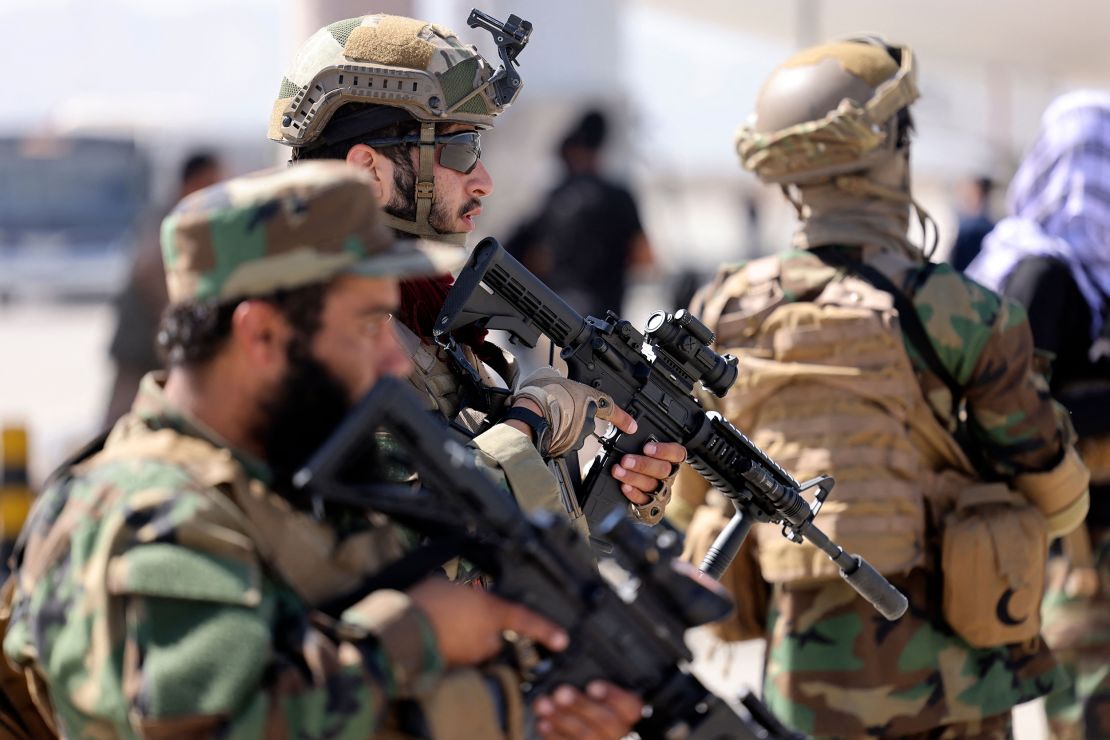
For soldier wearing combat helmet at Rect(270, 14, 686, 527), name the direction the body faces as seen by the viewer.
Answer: to the viewer's right

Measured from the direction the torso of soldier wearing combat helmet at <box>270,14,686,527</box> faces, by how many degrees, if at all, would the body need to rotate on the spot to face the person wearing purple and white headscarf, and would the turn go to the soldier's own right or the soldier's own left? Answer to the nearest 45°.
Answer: approximately 45° to the soldier's own left

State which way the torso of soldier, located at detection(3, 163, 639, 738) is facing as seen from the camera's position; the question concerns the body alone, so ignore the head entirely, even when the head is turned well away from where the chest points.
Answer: to the viewer's right

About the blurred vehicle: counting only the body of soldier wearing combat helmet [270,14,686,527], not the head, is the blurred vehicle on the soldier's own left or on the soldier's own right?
on the soldier's own left

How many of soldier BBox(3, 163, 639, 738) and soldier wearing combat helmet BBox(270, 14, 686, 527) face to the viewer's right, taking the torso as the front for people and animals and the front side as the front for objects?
2

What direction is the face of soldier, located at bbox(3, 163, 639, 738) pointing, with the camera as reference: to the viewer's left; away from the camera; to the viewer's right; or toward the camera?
to the viewer's right

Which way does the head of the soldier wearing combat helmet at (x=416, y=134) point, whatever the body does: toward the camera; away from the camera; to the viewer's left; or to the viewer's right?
to the viewer's right

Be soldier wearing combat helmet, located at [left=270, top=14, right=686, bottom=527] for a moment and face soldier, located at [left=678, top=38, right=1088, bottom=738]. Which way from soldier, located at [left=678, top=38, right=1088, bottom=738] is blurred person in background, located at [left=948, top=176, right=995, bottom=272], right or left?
left

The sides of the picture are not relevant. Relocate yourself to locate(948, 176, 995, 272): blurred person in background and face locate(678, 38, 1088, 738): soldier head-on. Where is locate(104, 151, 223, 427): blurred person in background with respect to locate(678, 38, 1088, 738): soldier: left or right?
right

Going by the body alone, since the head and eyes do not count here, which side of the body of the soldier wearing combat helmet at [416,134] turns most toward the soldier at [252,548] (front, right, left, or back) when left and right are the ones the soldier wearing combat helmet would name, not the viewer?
right
